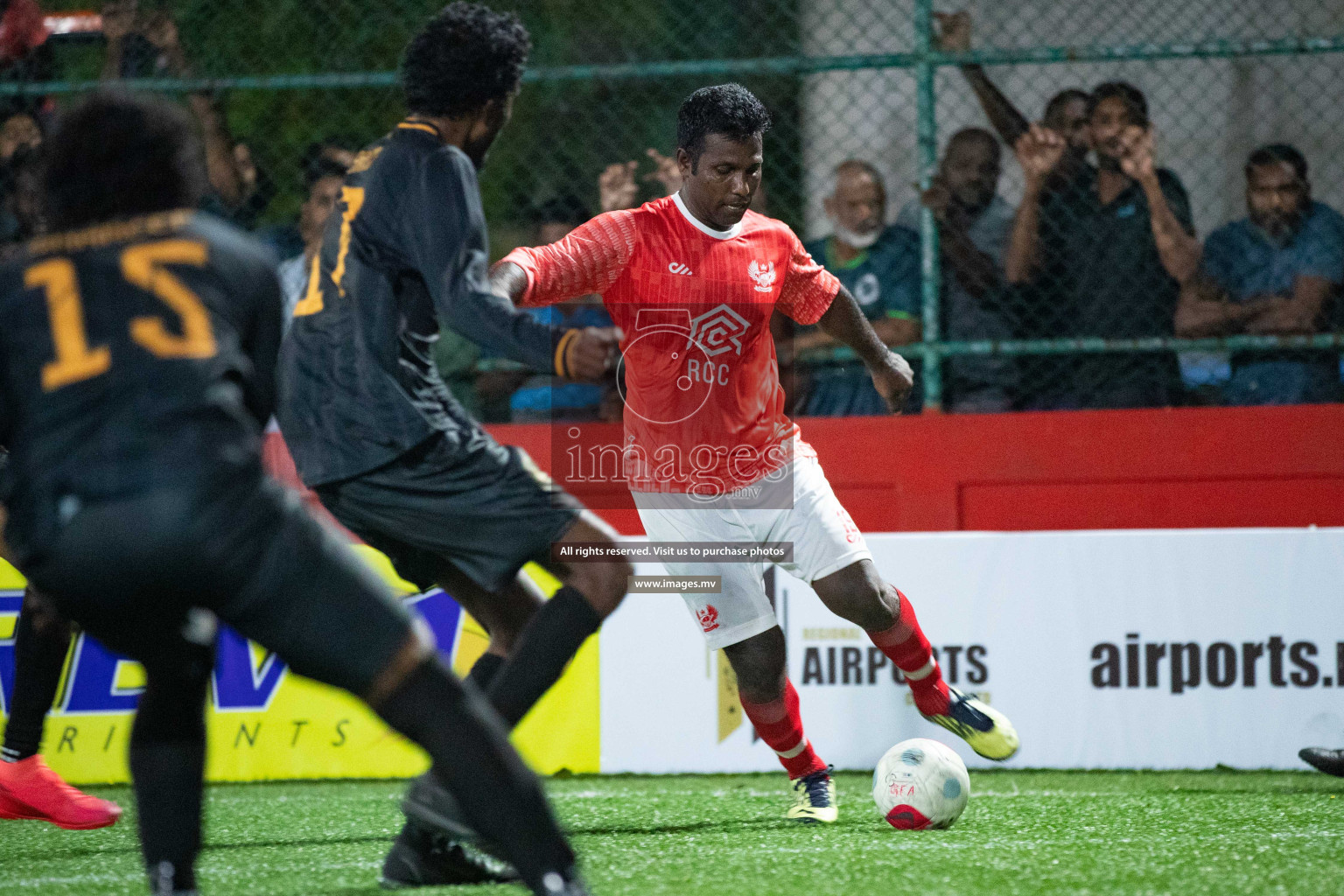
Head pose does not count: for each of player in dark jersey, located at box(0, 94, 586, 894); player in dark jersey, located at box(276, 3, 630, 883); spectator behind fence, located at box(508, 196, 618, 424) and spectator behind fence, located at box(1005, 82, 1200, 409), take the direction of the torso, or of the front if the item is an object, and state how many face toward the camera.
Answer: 2

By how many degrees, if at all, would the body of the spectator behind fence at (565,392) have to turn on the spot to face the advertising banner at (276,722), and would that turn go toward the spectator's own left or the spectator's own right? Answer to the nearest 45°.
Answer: approximately 45° to the spectator's own right

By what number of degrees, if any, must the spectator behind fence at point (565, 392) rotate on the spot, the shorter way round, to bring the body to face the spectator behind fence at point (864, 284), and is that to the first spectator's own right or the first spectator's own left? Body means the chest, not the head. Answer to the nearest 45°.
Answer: approximately 90° to the first spectator's own left

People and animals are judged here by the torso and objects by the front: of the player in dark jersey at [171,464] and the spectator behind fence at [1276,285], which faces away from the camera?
the player in dark jersey

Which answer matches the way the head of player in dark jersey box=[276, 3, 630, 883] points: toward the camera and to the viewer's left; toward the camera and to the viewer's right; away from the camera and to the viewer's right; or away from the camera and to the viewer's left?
away from the camera and to the viewer's right

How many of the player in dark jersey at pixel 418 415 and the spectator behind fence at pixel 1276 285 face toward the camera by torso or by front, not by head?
1

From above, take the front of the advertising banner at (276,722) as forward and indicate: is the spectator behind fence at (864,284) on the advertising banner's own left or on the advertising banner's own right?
on the advertising banner's own left

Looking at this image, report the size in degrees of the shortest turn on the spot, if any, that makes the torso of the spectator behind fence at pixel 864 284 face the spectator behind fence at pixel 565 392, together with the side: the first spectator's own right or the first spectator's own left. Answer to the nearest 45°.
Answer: approximately 90° to the first spectator's own right

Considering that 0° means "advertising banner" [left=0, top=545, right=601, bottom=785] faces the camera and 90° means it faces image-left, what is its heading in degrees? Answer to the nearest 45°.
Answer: approximately 0°

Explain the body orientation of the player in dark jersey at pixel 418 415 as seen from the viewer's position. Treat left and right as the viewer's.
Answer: facing away from the viewer and to the right of the viewer

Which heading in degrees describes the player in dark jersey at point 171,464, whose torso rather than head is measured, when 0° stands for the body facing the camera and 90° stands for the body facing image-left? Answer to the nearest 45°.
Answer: approximately 180°
